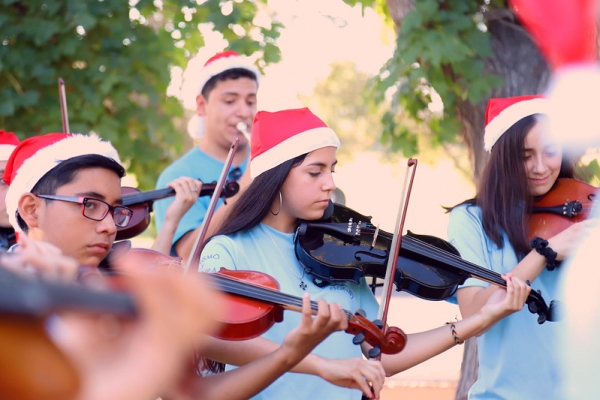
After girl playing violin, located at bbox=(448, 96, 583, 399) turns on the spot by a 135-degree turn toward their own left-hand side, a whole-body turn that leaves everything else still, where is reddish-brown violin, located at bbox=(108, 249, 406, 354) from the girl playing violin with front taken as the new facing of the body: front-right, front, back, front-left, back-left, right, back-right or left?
back-left

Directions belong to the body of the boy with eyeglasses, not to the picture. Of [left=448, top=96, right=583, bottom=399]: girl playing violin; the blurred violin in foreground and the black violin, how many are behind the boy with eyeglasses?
0

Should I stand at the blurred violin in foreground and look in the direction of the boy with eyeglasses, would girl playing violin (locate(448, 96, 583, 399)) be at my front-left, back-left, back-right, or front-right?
front-right

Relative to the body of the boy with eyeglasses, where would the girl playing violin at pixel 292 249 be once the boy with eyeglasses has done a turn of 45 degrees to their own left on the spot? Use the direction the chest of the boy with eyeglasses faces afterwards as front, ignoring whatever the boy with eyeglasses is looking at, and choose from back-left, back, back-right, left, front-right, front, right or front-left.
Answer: front

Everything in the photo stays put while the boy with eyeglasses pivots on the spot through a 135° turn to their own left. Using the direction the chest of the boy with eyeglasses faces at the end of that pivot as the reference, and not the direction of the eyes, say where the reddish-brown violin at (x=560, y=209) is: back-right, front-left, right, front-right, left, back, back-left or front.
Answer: right

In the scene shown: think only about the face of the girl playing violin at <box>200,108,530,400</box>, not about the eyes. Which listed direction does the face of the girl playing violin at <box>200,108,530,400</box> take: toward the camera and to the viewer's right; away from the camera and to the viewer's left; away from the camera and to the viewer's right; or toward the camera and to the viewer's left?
toward the camera and to the viewer's right

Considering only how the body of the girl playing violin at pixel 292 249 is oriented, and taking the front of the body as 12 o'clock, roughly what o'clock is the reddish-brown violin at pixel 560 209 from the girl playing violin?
The reddish-brown violin is roughly at 10 o'clock from the girl playing violin.

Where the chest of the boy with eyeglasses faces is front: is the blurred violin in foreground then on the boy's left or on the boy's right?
on the boy's right

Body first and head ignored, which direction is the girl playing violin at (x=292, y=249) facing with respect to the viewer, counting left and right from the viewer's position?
facing the viewer and to the right of the viewer

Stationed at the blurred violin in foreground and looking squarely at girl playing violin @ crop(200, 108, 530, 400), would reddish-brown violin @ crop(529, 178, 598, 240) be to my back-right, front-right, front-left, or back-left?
front-right

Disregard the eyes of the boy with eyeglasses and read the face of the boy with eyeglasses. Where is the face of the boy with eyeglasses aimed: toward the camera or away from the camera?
toward the camera

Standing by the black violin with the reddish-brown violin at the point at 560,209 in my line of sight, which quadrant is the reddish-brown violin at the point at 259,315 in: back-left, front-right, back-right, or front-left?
back-right

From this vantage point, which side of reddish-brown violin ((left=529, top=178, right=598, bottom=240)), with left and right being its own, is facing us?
front

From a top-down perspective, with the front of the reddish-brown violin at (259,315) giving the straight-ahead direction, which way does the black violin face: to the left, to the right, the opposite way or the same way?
the same way
